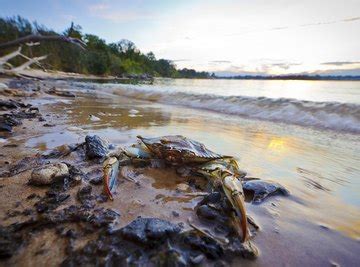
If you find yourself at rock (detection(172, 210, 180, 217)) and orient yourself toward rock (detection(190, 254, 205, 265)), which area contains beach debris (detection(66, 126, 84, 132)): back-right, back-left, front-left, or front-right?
back-right

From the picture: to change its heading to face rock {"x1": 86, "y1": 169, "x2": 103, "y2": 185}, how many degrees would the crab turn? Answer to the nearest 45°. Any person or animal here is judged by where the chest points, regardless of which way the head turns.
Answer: approximately 45° to its right

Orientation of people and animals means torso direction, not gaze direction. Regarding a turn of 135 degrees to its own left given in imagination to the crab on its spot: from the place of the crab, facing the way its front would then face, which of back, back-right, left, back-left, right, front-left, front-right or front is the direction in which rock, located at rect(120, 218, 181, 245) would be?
right

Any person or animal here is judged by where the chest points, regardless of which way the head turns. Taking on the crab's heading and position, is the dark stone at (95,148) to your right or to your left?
on your right

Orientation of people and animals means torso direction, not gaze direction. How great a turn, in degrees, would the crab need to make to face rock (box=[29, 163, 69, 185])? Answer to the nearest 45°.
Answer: approximately 45° to its right

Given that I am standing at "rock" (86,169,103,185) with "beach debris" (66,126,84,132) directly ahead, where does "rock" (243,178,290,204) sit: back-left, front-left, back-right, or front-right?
back-right

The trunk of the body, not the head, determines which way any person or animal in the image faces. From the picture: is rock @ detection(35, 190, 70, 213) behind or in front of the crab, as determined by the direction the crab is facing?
in front

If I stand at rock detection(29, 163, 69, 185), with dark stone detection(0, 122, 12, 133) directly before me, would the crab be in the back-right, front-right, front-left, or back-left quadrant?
back-right

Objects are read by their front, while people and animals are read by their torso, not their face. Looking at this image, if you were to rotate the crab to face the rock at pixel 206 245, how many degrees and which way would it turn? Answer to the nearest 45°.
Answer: approximately 45° to its left

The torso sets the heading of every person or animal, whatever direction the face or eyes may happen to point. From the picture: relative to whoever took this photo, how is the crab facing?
facing the viewer and to the left of the viewer

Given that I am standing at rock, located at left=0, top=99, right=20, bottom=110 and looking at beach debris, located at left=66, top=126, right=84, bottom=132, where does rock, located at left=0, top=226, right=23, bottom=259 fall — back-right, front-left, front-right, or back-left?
front-right

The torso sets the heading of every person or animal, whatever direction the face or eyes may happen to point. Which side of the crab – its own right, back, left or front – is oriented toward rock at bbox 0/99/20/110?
right
